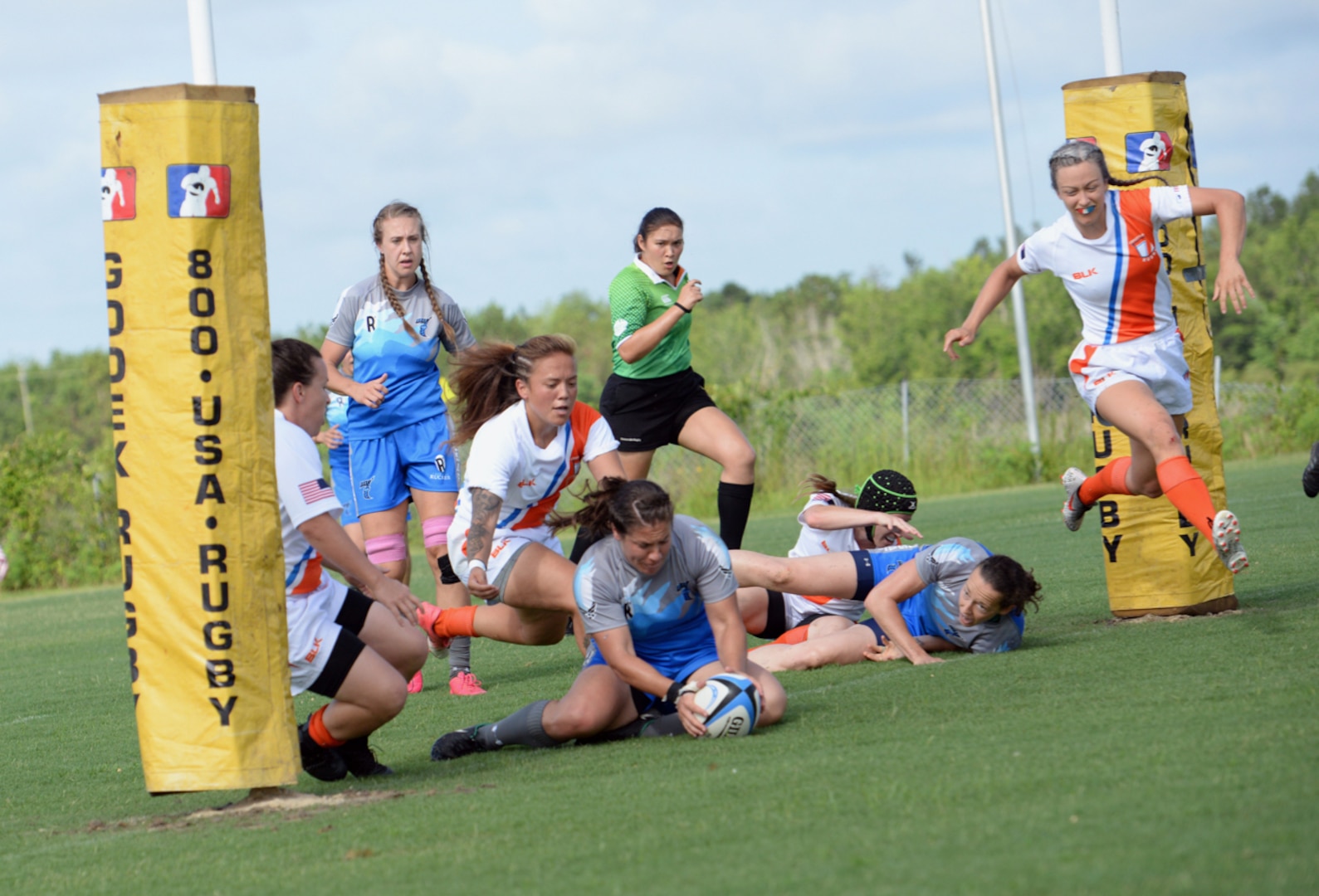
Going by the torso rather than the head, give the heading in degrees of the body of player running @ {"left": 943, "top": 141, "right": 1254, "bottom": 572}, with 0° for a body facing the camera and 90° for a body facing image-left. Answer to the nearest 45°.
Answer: approximately 0°

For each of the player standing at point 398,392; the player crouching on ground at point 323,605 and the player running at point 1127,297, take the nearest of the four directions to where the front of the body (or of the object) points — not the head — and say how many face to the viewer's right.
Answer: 1

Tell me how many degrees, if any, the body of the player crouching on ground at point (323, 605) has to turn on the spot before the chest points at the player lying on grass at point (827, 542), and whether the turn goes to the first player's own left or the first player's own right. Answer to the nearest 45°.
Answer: approximately 45° to the first player's own left

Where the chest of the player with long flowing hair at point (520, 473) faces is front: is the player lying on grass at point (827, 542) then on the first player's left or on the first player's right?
on the first player's left

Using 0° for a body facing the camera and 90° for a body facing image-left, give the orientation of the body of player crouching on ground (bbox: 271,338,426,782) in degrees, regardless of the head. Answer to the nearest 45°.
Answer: approximately 270°

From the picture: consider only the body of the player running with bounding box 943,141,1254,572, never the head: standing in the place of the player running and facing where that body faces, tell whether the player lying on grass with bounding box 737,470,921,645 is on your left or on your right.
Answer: on your right

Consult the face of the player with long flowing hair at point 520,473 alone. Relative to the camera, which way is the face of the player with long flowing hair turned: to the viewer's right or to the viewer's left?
to the viewer's right

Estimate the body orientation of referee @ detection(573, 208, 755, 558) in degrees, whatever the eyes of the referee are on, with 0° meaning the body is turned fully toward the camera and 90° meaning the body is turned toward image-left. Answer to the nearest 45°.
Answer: approximately 315°

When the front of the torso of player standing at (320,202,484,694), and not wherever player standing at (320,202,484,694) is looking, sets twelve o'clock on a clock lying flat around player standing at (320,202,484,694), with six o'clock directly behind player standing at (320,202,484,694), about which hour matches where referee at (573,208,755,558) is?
referee at (573,208,755,558) is roughly at 7 o'clock from player standing at (320,202,484,694).

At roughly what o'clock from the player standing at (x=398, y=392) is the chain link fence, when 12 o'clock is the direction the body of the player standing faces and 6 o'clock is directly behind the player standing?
The chain link fence is roughly at 7 o'clock from the player standing.

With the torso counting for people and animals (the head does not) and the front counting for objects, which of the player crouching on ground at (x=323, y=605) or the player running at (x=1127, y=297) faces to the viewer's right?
the player crouching on ground

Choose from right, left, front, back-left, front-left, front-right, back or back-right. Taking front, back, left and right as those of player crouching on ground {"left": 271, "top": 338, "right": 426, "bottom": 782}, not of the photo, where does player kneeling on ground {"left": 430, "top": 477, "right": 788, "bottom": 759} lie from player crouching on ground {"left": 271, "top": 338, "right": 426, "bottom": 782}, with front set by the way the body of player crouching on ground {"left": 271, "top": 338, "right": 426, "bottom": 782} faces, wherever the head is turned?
front

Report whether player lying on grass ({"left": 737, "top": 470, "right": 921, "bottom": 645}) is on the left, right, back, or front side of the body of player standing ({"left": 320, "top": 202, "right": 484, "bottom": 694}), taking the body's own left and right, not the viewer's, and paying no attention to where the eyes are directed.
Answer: left

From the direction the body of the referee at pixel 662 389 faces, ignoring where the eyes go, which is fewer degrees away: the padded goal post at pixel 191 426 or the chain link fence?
the padded goal post

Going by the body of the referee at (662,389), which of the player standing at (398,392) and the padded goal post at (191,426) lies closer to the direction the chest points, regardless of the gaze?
the padded goal post

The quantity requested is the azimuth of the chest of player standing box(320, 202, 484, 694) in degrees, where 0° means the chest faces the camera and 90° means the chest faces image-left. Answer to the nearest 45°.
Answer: approximately 0°

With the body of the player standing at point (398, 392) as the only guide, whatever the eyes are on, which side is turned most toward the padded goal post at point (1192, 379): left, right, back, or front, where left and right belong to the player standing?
left
